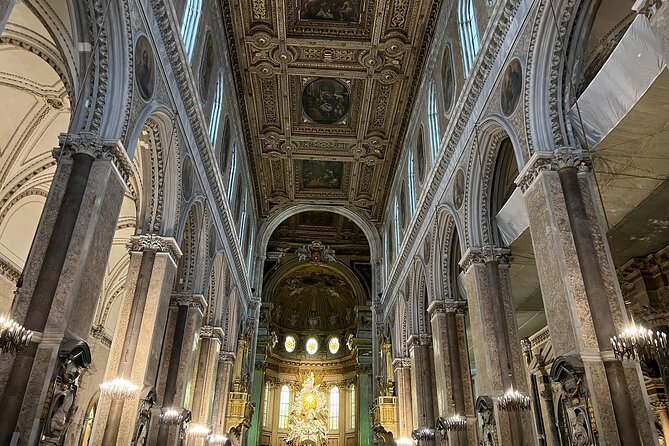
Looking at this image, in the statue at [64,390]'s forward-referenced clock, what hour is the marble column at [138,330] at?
The marble column is roughly at 8 o'clock from the statue.

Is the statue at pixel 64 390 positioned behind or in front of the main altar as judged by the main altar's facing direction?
in front

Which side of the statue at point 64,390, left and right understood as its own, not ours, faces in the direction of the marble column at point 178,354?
left

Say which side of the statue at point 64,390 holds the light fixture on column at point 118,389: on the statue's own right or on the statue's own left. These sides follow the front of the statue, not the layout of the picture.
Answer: on the statue's own left

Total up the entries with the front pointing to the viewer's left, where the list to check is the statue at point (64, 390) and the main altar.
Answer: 0

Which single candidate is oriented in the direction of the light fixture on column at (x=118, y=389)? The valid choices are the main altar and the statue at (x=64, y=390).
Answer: the main altar

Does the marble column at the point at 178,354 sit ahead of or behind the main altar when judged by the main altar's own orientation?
ahead

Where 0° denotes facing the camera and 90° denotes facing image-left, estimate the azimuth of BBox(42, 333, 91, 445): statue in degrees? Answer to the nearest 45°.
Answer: approximately 315°

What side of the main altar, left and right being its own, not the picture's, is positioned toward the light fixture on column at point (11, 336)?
front

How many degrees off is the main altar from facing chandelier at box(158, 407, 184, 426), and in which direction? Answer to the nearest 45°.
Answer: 0° — it already faces it

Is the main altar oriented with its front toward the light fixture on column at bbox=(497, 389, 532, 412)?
yes

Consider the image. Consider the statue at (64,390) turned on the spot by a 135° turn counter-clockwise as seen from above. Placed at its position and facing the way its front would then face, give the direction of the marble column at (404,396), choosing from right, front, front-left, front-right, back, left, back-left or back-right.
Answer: front-right

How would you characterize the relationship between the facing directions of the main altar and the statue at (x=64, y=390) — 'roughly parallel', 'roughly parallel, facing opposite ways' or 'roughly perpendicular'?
roughly perpendicular

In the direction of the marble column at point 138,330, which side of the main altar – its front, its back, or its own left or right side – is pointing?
front

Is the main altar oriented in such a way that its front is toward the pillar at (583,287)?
yes
